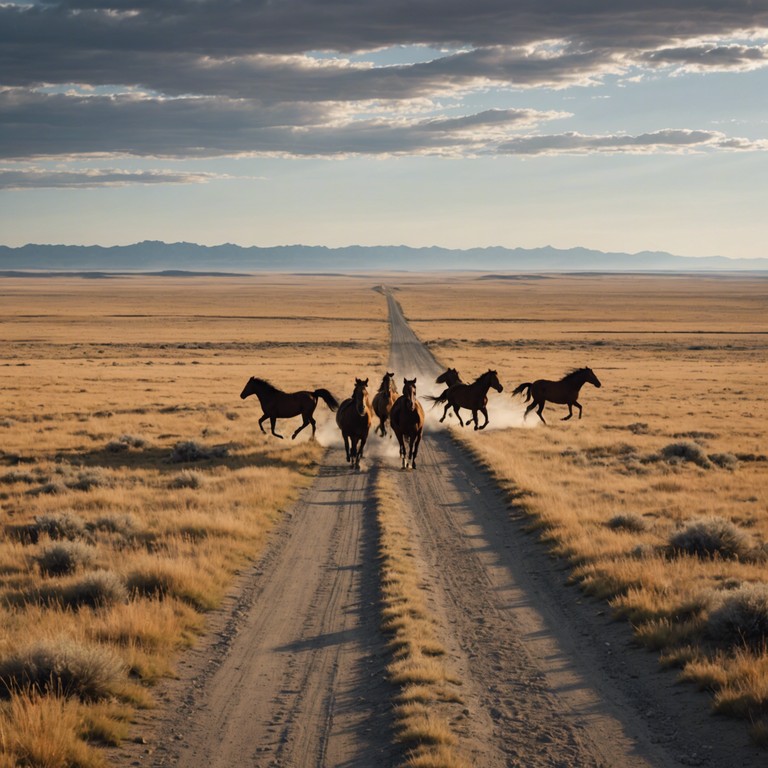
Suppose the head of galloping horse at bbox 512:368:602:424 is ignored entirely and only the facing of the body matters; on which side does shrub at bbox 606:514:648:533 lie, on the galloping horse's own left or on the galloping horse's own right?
on the galloping horse's own right

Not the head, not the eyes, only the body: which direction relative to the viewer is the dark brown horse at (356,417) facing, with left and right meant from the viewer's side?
facing the viewer

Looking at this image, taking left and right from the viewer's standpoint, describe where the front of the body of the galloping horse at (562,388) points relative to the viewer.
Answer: facing to the right of the viewer

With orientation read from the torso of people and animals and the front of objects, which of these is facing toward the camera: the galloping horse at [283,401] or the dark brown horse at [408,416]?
the dark brown horse

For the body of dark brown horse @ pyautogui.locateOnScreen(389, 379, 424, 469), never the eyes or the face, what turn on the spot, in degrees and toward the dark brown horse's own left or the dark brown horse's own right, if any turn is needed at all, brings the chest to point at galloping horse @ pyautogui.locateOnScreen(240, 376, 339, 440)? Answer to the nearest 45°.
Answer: approximately 135° to the dark brown horse's own right

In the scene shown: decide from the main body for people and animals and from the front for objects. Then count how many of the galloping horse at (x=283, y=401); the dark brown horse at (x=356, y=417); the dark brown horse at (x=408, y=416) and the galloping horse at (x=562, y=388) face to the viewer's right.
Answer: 1

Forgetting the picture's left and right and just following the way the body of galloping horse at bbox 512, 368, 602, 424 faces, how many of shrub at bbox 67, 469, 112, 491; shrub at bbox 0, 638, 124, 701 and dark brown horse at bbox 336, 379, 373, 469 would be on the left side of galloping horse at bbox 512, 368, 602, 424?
0

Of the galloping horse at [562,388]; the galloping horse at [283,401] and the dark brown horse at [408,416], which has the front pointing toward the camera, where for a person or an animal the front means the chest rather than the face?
the dark brown horse

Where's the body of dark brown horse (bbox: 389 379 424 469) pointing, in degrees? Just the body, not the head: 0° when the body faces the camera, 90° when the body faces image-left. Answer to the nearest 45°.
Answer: approximately 0°

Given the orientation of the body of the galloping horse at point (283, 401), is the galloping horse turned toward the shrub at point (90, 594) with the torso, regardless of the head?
no

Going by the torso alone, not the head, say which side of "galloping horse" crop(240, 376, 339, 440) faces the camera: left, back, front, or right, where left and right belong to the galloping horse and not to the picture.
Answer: left

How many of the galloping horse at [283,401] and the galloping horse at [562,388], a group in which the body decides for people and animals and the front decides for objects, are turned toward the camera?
0

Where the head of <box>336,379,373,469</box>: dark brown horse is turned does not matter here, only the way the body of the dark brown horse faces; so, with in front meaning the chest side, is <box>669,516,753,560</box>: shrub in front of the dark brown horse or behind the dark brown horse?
in front

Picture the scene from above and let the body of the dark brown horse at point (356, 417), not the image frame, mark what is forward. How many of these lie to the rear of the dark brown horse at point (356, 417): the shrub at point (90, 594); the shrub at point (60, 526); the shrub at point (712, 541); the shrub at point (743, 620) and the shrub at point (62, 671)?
0

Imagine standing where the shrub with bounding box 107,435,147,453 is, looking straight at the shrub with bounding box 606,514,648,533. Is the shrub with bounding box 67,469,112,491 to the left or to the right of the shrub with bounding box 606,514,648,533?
right

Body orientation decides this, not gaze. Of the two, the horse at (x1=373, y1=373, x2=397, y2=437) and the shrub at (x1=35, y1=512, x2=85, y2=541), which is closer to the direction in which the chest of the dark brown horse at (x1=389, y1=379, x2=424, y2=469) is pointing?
the shrub

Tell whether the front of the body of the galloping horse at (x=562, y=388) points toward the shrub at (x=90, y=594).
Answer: no
